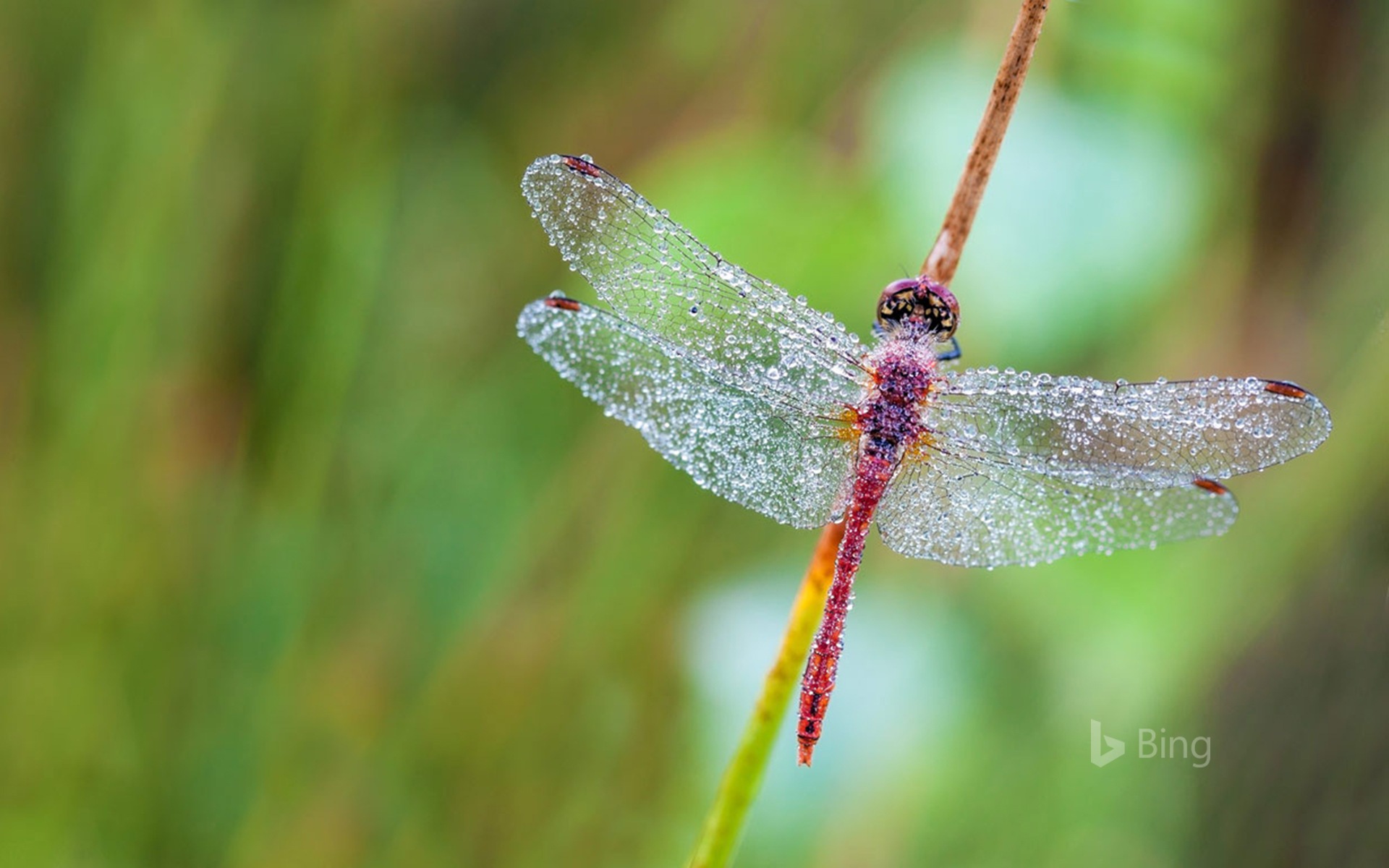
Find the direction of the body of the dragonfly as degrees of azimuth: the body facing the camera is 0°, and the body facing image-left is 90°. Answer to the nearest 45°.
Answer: approximately 180°
